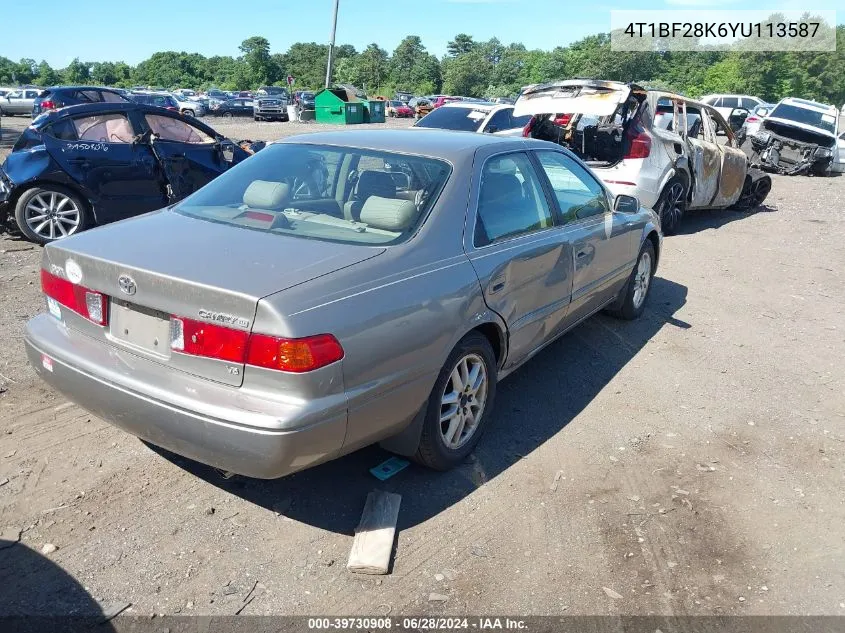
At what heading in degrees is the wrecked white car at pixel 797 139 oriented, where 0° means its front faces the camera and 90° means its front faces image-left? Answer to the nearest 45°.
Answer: approximately 0°

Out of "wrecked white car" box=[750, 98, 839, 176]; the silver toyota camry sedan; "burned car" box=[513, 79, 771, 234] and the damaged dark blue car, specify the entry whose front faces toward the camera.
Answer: "wrecked white car" box=[750, 98, 839, 176]

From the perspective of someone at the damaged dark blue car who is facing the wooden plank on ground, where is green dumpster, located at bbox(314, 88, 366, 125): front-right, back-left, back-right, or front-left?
back-left

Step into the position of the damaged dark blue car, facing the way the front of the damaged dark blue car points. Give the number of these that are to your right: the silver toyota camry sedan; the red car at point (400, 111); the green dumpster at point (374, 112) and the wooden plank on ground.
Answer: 2

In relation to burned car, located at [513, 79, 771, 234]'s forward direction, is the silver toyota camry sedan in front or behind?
behind

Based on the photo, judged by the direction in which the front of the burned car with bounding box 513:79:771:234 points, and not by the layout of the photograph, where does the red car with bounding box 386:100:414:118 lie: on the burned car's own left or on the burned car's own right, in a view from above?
on the burned car's own left

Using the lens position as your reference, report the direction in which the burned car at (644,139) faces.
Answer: facing away from the viewer and to the right of the viewer

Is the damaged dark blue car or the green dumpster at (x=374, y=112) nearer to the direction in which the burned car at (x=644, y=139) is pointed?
the green dumpster
